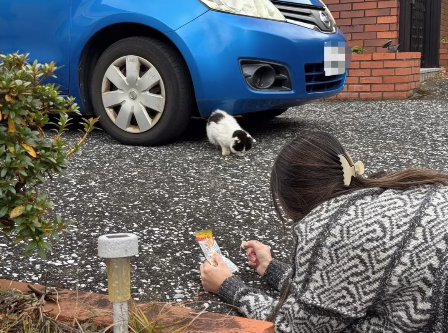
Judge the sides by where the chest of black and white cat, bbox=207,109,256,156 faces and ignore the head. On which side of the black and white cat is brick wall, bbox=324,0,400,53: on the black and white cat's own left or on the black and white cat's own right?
on the black and white cat's own left

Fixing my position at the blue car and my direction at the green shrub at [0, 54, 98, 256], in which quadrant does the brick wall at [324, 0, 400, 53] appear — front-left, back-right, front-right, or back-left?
back-left

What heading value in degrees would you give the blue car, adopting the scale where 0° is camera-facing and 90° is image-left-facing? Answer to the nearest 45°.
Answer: approximately 315°

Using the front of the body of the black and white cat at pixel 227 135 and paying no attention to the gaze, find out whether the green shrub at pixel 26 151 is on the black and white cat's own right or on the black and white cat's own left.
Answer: on the black and white cat's own right

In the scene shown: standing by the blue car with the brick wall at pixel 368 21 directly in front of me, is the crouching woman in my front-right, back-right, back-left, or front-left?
back-right

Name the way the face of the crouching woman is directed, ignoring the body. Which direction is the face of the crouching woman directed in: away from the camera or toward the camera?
away from the camera

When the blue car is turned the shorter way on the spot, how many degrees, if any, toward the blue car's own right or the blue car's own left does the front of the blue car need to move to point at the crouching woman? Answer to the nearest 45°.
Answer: approximately 45° to the blue car's own right
